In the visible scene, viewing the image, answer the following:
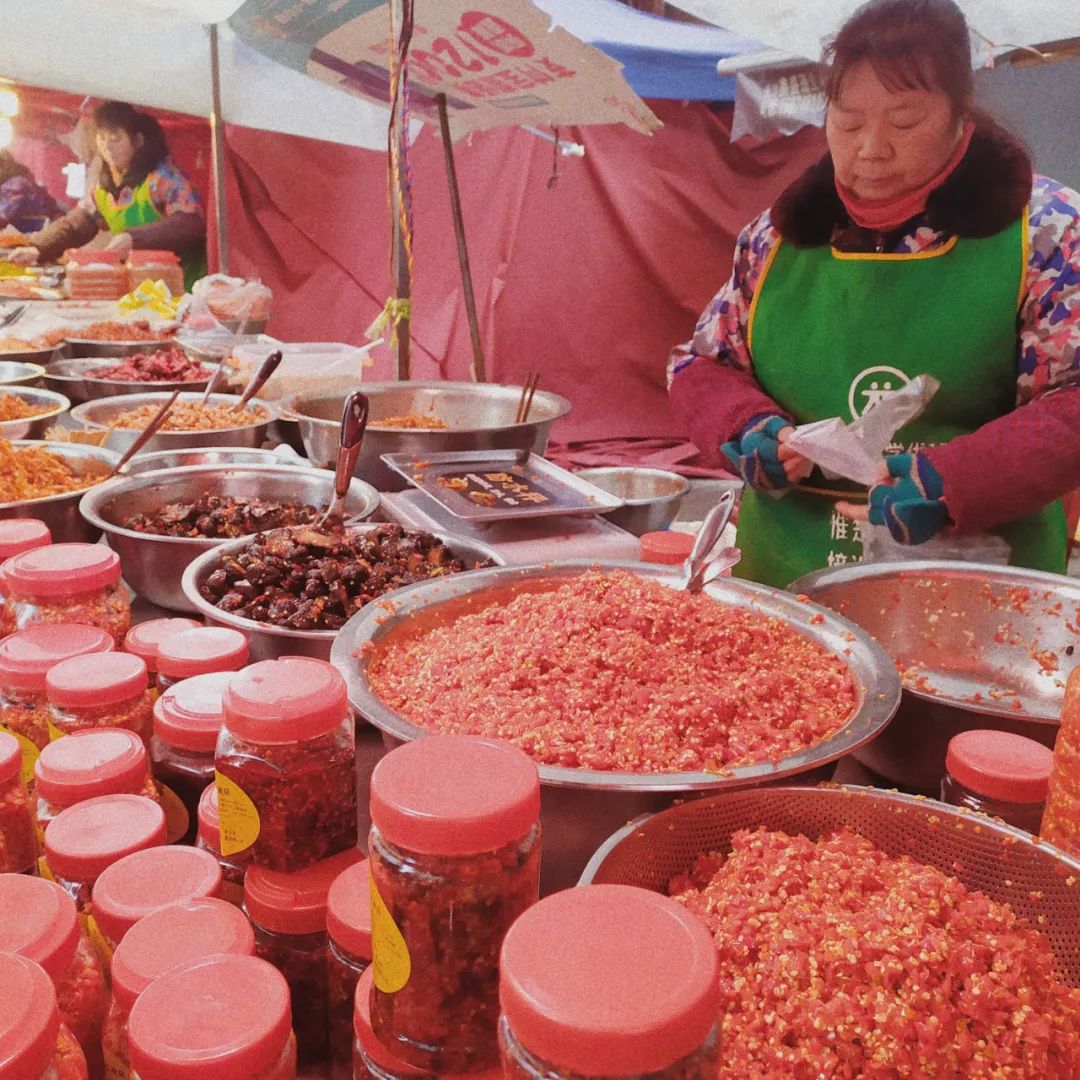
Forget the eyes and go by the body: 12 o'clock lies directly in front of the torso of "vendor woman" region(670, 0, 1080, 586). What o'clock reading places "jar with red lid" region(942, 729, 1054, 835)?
The jar with red lid is roughly at 12 o'clock from the vendor woman.

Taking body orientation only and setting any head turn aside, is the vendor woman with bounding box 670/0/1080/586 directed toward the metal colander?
yes

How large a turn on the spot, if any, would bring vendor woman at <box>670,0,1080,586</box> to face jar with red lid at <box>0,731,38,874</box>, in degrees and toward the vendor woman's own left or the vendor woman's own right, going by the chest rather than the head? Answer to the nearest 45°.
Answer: approximately 45° to the vendor woman's own right

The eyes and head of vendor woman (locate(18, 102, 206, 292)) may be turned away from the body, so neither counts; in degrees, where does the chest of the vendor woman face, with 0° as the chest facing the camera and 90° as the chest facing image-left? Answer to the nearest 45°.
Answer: approximately 45°

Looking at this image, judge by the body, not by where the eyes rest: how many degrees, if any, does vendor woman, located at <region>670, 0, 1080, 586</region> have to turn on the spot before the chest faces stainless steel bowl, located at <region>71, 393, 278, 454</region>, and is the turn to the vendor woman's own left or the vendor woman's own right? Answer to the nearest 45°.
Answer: approximately 90° to the vendor woman's own right

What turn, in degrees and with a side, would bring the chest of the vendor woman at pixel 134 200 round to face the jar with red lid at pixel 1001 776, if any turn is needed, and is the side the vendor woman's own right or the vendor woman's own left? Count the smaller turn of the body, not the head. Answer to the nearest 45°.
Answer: approximately 45° to the vendor woman's own left

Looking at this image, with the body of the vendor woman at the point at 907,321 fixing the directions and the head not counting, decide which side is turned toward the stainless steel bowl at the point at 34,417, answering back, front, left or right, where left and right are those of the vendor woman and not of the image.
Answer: right

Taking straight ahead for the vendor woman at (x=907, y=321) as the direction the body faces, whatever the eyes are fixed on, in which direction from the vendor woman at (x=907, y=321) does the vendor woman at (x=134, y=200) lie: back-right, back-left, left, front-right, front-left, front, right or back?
back-right

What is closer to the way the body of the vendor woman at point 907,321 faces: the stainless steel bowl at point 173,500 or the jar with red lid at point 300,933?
the jar with red lid
